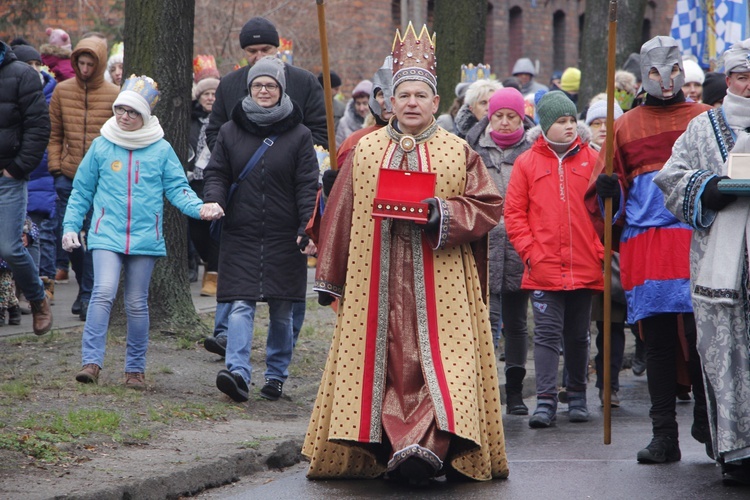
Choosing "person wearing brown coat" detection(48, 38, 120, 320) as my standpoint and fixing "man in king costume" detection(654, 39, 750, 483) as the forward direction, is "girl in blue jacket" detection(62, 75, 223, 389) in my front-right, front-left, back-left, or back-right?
front-right

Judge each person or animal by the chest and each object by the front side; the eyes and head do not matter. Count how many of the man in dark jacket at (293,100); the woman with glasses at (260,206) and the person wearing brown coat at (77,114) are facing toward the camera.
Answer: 3

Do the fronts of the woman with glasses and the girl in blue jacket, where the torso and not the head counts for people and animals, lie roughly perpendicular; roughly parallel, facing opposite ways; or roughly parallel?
roughly parallel

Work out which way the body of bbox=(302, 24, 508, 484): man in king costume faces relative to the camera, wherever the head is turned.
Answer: toward the camera

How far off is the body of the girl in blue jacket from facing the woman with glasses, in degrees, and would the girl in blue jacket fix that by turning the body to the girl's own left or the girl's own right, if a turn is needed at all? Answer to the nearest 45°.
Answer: approximately 90° to the girl's own left

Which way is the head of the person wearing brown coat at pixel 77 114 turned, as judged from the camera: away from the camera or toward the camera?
toward the camera

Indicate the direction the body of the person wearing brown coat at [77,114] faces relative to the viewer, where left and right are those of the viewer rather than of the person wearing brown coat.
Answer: facing the viewer

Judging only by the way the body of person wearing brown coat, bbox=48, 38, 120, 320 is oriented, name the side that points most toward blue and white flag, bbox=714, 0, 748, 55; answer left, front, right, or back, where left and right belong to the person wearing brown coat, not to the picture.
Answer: left

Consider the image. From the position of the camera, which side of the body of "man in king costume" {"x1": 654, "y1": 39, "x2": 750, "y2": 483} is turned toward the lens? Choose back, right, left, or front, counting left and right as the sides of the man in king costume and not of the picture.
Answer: front

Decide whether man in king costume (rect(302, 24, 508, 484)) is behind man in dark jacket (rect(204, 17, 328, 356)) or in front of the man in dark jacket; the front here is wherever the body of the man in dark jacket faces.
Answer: in front

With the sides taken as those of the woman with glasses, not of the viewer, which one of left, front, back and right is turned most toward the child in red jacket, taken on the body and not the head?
left

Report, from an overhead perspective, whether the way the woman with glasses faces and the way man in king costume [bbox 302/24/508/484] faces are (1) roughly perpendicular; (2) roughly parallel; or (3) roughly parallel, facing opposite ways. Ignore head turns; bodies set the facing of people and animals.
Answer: roughly parallel

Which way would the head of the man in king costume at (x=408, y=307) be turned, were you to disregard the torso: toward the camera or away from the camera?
toward the camera

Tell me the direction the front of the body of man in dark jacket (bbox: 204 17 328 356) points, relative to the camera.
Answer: toward the camera

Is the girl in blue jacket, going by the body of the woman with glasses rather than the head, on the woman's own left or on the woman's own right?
on the woman's own right
